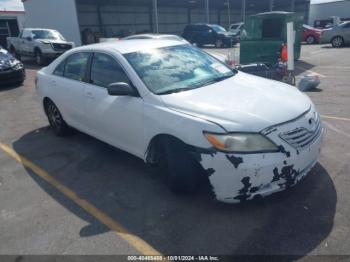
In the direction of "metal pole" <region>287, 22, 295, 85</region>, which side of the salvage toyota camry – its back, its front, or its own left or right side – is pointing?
left

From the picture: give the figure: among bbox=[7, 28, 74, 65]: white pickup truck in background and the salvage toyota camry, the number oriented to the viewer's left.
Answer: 0

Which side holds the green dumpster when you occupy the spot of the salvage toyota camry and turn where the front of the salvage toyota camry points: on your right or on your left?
on your left

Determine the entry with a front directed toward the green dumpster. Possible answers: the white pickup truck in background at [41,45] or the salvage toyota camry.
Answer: the white pickup truck in background

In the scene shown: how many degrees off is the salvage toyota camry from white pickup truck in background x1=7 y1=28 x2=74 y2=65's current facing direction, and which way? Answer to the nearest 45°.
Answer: approximately 45° to its right

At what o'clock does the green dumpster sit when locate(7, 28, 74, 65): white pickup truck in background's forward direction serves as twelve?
The green dumpster is roughly at 12 o'clock from the white pickup truck in background.

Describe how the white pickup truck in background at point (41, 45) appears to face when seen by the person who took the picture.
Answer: facing the viewer and to the right of the viewer

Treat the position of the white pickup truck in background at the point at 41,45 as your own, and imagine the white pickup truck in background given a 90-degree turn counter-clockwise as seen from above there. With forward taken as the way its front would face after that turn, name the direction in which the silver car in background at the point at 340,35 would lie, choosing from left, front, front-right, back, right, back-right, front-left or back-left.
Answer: front-right

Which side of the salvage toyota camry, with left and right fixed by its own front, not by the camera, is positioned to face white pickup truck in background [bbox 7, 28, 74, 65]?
back

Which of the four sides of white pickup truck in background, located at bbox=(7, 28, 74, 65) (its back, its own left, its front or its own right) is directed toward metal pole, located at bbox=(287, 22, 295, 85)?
front
